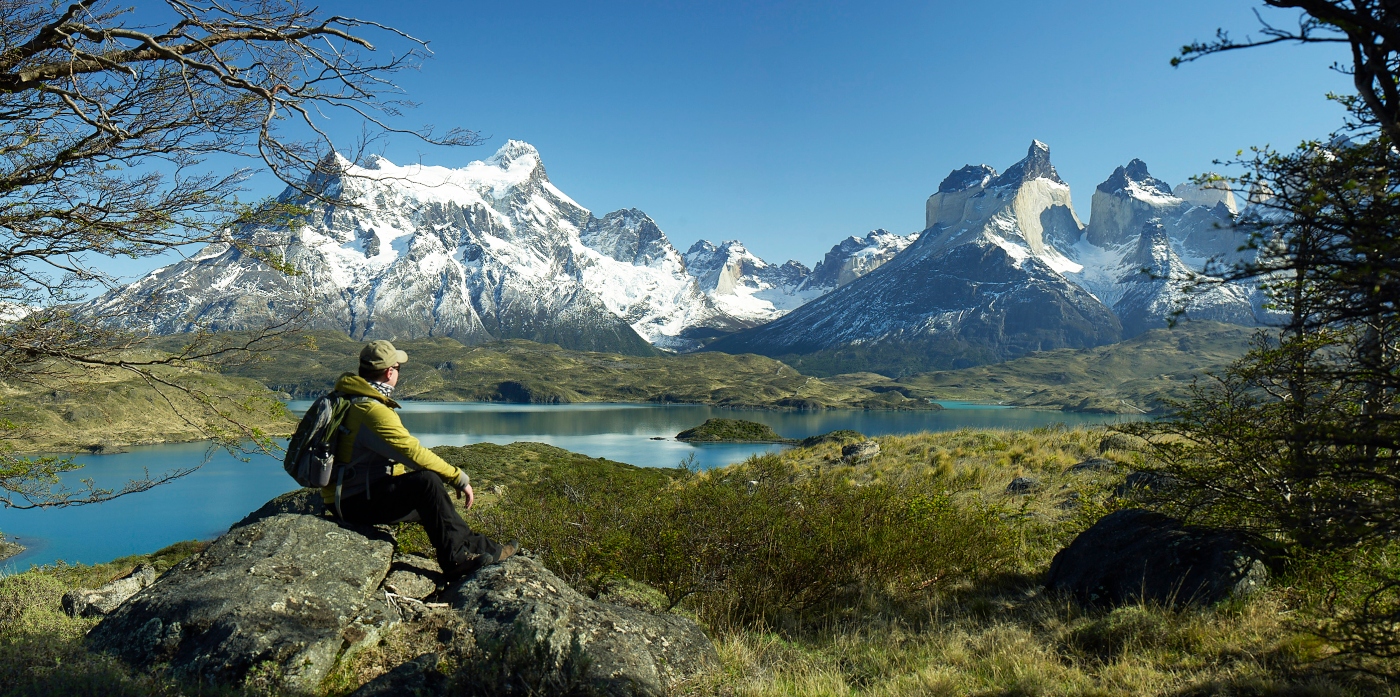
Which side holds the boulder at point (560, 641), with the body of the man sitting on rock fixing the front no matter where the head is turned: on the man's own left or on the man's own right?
on the man's own right

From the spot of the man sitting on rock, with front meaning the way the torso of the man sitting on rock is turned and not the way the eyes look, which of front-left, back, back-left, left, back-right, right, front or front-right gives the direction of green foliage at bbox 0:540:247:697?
back-right

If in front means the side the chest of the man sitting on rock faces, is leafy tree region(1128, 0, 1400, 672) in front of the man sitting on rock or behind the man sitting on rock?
in front

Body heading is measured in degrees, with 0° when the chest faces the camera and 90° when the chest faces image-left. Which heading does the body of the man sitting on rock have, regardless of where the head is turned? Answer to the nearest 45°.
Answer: approximately 270°

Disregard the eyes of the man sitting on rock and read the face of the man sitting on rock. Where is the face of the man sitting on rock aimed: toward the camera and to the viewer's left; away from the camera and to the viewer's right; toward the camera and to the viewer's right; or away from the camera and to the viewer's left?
away from the camera and to the viewer's right

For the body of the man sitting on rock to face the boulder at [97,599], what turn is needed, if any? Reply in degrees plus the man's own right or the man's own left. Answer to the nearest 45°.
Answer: approximately 135° to the man's own left

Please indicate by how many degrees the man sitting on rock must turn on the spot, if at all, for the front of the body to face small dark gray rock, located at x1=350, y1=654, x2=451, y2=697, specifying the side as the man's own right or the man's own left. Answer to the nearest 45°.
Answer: approximately 90° to the man's own right
